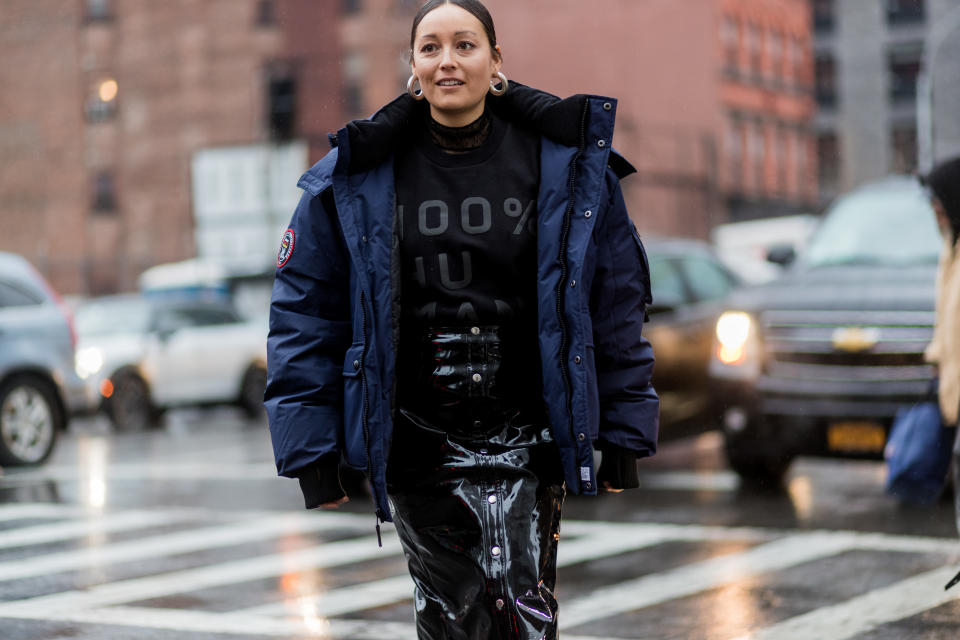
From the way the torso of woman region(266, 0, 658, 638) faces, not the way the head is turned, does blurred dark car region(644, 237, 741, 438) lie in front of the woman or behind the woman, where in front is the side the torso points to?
behind

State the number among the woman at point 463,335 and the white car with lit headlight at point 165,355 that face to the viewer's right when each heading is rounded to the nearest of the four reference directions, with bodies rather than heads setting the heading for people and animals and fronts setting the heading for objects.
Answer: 0

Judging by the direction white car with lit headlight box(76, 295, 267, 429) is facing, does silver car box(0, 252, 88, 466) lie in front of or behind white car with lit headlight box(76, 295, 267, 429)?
in front

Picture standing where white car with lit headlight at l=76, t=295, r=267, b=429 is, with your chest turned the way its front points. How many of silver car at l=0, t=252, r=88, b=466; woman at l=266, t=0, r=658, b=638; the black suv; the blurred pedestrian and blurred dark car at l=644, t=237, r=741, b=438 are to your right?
0

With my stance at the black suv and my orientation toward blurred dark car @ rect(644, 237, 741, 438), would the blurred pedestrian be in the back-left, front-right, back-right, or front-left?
back-left

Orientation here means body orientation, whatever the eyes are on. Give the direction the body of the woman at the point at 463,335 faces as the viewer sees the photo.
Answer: toward the camera

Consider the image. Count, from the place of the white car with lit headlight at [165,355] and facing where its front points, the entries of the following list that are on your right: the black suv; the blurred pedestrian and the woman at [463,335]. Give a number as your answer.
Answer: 0

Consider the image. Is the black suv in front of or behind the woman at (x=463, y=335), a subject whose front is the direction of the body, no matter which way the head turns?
behind

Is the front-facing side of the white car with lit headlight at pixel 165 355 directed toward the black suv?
no

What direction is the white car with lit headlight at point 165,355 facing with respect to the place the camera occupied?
facing the viewer and to the left of the viewer

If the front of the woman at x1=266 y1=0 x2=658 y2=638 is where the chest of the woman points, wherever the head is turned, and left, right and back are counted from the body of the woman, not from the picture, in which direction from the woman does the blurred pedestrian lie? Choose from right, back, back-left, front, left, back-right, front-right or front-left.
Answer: back-left
